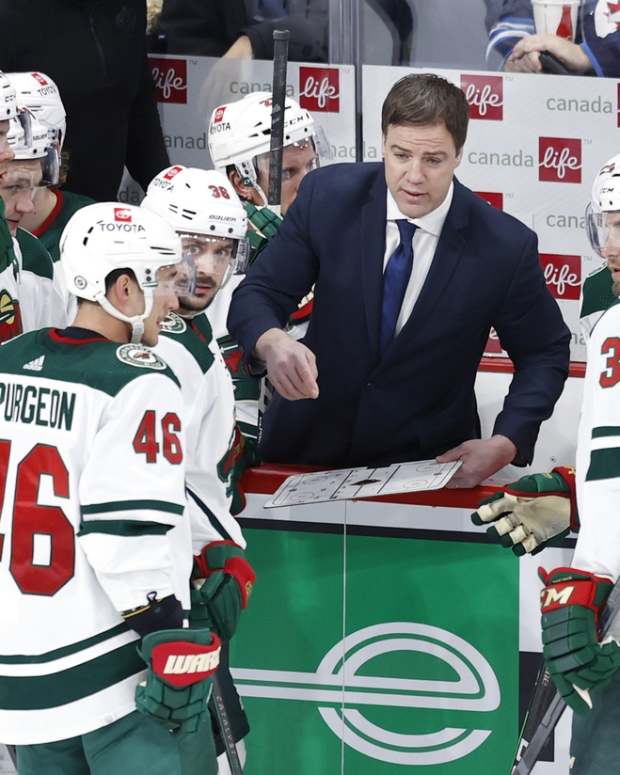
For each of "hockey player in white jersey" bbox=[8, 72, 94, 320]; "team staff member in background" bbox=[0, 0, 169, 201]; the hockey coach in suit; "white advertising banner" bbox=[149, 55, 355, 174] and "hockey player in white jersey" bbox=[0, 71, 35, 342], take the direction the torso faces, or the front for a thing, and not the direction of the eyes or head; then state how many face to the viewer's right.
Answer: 1

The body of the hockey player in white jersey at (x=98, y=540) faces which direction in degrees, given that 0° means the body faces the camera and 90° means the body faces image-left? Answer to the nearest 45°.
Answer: approximately 225°

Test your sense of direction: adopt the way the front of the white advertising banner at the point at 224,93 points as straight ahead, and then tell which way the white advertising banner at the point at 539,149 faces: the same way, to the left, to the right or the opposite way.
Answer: the same way

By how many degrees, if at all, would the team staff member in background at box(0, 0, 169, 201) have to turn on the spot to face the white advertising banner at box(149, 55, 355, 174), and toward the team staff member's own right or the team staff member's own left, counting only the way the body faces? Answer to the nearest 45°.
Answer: approximately 135° to the team staff member's own left

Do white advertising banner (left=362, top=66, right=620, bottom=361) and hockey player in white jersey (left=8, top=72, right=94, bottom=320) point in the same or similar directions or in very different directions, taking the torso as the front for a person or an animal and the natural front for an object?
same or similar directions

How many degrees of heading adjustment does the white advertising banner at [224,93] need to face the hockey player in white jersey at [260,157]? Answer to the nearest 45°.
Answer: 0° — it already faces them

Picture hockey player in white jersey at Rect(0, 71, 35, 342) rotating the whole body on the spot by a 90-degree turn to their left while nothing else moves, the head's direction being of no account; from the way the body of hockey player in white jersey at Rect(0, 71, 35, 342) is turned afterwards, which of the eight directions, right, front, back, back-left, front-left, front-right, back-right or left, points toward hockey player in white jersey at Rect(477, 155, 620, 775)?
back-right

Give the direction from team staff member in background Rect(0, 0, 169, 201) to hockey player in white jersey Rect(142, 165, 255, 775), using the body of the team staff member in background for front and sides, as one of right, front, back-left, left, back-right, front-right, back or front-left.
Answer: front

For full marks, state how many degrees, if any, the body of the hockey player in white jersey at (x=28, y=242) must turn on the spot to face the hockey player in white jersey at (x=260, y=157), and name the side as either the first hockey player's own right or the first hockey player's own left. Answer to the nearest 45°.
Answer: approximately 90° to the first hockey player's own left

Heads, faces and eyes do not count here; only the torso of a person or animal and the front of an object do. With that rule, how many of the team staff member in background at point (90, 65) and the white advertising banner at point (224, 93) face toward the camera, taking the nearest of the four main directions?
2

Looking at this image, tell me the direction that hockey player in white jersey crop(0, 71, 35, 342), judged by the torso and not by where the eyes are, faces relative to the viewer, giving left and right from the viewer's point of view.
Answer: facing to the right of the viewer

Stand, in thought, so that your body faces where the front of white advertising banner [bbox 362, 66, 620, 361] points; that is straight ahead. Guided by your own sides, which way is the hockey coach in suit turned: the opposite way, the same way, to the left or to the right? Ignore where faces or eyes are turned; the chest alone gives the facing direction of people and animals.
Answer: the same way

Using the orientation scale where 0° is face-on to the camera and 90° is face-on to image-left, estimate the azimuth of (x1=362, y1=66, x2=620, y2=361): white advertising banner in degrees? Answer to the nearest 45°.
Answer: approximately 0°

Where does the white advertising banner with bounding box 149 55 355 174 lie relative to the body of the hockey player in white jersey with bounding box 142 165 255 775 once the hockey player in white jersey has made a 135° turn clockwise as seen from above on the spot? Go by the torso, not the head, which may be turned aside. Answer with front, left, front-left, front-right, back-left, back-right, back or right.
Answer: right

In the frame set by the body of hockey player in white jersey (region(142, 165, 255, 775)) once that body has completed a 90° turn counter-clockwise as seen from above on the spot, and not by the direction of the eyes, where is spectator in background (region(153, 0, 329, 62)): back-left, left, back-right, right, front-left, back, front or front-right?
front-left

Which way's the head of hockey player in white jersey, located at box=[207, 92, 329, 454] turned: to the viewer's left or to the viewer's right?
to the viewer's right

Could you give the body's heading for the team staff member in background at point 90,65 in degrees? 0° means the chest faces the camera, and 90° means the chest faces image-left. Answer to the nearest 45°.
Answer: approximately 0°

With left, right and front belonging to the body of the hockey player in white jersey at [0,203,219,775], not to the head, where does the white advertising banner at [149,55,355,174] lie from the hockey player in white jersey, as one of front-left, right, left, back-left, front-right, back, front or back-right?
front-left
